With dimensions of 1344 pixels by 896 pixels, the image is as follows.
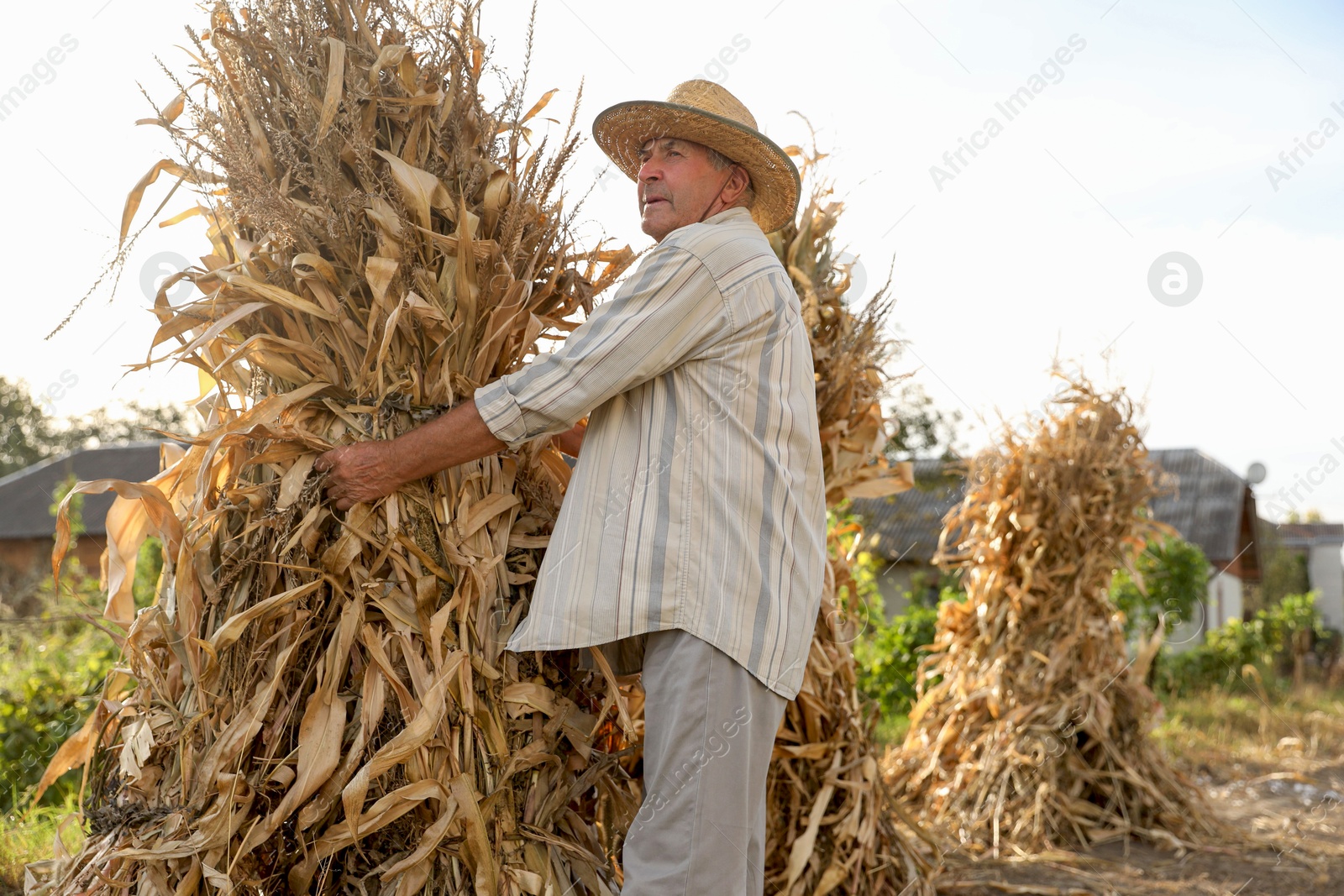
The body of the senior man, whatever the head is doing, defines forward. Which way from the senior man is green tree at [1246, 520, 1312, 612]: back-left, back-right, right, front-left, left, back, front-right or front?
back-right

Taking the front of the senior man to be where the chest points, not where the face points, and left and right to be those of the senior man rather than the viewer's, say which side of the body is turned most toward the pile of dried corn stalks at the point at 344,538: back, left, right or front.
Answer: front

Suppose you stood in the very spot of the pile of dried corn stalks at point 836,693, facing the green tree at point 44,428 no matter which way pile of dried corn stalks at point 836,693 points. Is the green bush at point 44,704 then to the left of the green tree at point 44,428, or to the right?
left

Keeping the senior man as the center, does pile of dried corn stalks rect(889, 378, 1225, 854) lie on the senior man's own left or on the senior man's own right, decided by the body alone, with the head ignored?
on the senior man's own right

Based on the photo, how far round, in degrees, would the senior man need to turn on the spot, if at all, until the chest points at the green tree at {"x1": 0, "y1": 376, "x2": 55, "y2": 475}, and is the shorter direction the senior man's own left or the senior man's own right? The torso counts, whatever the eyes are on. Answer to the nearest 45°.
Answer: approximately 45° to the senior man's own right

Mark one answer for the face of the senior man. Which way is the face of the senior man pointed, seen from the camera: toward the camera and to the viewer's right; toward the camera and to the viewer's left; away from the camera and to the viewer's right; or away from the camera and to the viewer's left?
toward the camera and to the viewer's left

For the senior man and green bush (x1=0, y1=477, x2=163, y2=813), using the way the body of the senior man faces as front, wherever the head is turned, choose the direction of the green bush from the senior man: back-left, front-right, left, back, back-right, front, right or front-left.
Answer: front-right

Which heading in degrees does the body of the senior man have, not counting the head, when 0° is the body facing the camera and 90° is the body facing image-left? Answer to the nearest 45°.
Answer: approximately 90°

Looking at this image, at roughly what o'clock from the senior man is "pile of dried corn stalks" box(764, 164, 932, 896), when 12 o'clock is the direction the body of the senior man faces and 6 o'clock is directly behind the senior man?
The pile of dried corn stalks is roughly at 4 o'clock from the senior man.

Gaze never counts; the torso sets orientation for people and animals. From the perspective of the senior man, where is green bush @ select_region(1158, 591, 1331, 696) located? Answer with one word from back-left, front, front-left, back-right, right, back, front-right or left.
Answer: back-right

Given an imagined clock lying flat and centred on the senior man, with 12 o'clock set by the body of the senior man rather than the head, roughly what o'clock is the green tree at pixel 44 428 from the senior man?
The green tree is roughly at 2 o'clock from the senior man.
